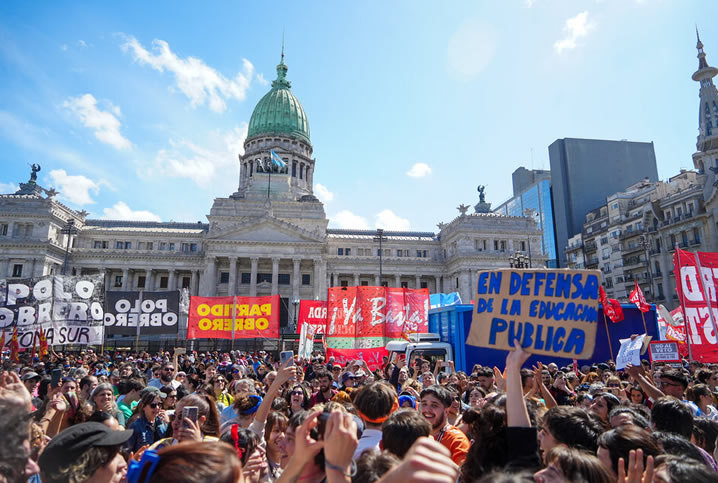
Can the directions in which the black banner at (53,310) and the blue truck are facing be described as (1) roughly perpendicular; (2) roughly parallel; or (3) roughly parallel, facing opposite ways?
roughly perpendicular

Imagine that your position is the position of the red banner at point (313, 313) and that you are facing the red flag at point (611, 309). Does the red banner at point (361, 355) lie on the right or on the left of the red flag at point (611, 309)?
right

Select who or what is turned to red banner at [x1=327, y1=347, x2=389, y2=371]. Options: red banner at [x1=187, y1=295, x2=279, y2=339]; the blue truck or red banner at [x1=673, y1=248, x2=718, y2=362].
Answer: the blue truck

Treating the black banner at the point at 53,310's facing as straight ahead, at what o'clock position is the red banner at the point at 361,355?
The red banner is roughly at 10 o'clock from the black banner.

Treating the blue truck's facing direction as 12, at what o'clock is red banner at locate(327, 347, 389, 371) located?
The red banner is roughly at 12 o'clock from the blue truck.

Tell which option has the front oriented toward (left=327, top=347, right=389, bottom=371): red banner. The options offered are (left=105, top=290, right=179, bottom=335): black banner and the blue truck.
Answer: the blue truck
